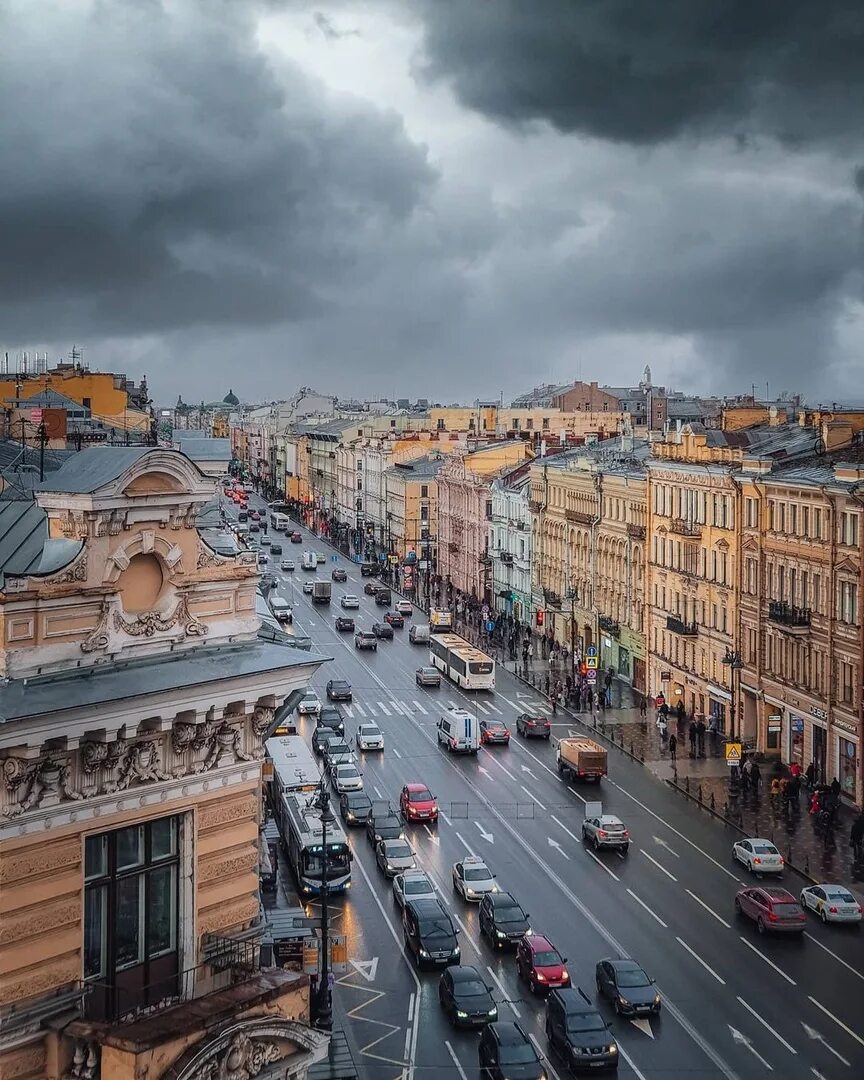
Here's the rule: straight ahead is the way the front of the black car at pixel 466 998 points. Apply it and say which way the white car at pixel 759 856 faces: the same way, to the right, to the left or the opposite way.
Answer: the opposite way

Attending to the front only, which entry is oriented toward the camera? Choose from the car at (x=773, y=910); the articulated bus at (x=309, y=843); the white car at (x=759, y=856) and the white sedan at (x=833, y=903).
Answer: the articulated bus

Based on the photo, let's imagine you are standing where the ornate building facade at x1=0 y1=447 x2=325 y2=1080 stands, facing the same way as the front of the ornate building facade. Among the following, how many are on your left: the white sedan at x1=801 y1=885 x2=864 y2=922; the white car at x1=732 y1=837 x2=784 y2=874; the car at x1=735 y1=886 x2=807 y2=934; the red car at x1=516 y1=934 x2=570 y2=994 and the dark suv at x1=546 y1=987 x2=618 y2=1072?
5

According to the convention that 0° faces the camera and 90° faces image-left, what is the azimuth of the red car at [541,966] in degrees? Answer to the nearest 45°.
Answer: approximately 315°

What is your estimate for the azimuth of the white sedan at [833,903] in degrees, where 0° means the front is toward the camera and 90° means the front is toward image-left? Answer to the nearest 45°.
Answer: approximately 135°

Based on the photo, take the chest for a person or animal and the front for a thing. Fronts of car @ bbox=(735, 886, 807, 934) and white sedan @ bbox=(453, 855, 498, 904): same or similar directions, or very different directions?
very different directions

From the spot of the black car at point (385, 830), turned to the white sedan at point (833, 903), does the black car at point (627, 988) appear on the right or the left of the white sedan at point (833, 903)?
right

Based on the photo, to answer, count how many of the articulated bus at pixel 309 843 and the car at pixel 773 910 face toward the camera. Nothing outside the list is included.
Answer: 1

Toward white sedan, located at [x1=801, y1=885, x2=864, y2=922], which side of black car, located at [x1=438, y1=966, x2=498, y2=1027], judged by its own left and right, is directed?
left

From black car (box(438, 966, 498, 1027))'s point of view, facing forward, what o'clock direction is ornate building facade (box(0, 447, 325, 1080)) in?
The ornate building facade is roughly at 2 o'clock from the black car.

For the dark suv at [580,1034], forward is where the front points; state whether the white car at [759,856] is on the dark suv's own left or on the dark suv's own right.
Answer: on the dark suv's own left

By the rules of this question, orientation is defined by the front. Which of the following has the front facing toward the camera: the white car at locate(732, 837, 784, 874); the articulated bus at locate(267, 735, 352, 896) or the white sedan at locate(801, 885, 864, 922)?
the articulated bus
